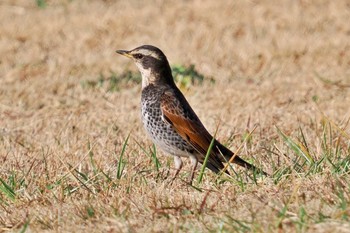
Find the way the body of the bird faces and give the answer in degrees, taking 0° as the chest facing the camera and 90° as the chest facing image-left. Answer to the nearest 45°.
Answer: approximately 90°

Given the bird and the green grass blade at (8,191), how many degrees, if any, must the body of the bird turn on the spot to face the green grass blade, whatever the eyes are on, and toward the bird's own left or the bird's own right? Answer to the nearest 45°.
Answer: approximately 45° to the bird's own left
